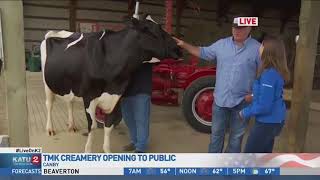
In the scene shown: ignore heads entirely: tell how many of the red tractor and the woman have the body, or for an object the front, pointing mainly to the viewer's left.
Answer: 2

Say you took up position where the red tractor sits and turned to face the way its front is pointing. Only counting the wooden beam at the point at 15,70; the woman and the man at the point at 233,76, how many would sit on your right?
0

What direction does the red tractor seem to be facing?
to the viewer's left

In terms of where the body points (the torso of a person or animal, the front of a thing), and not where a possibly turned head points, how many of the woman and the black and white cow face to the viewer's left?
1

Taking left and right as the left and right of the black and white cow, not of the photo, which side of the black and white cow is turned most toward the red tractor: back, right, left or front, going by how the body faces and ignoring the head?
left

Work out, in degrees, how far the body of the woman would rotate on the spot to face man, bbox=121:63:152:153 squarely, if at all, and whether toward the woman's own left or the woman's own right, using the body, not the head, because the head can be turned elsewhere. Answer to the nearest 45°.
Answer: approximately 45° to the woman's own right

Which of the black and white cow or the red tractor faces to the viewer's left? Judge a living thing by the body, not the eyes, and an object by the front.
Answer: the red tractor

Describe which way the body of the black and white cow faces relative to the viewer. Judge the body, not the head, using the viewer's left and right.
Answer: facing the viewer and to the right of the viewer

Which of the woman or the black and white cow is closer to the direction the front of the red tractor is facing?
the black and white cow

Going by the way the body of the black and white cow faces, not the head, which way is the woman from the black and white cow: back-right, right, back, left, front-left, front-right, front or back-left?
front

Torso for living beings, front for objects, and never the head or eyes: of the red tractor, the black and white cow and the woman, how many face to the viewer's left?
2

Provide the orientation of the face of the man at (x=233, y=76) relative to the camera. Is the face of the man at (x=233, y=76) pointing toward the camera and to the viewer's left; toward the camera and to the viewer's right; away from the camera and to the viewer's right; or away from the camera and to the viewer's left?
toward the camera and to the viewer's left

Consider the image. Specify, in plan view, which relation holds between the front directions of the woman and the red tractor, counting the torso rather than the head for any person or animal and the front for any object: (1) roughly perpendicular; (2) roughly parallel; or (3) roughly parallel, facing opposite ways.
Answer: roughly parallel

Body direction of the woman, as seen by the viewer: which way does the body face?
to the viewer's left

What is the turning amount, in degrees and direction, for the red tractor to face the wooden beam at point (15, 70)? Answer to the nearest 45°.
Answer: approximately 45° to its left
